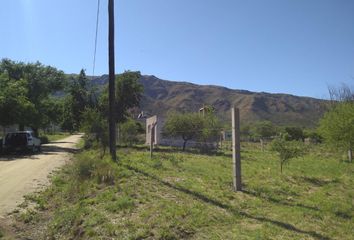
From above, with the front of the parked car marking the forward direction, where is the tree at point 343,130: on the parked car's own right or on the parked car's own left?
on the parked car's own right

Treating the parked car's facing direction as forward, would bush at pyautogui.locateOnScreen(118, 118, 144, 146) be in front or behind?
in front

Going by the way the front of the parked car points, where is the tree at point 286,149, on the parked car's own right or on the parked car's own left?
on the parked car's own right

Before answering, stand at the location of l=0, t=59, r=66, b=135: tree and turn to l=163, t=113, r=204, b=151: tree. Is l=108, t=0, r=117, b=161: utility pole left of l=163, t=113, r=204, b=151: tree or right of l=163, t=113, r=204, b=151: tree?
right

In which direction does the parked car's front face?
away from the camera

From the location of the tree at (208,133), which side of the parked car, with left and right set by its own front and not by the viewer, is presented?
right
